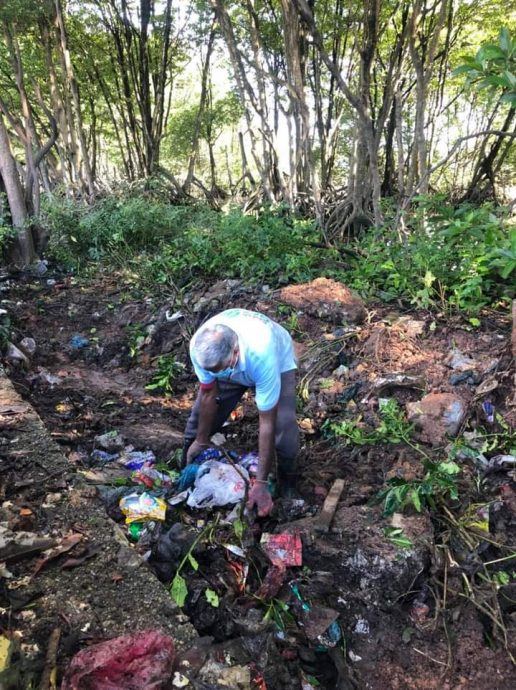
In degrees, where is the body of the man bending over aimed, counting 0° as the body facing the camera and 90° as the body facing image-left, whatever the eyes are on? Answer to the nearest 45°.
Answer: approximately 45°

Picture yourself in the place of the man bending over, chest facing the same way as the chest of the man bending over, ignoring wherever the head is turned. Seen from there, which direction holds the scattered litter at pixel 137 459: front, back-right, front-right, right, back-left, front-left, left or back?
right

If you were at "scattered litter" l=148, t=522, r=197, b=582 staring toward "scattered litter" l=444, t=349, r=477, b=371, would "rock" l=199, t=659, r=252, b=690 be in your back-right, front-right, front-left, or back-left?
back-right

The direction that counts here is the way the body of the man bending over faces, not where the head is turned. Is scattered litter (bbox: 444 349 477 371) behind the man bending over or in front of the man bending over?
behind

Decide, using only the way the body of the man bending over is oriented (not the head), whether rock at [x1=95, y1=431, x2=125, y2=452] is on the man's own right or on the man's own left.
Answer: on the man's own right

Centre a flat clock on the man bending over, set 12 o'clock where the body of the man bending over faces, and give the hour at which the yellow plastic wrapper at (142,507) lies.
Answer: The yellow plastic wrapper is roughly at 1 o'clock from the man bending over.

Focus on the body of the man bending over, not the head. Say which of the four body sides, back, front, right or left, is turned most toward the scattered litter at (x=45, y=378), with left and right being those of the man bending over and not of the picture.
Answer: right

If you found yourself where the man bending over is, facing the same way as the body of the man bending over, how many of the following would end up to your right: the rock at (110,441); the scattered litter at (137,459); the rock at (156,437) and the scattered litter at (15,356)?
4
